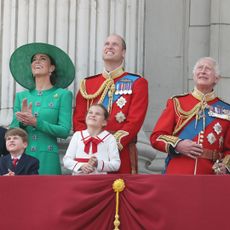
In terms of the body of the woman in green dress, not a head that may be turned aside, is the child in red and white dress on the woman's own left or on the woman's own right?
on the woman's own left

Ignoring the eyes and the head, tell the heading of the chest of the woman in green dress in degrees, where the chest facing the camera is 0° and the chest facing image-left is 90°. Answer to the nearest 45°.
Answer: approximately 45°

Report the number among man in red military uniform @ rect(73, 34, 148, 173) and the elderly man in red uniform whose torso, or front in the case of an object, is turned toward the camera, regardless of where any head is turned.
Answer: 2

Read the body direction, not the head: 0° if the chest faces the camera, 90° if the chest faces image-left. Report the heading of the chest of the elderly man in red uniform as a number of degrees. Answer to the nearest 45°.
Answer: approximately 0°

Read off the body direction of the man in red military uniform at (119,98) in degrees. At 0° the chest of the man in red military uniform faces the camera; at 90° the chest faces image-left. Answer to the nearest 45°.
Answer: approximately 0°

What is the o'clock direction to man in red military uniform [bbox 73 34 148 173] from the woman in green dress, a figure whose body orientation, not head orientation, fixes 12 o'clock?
The man in red military uniform is roughly at 8 o'clock from the woman in green dress.
